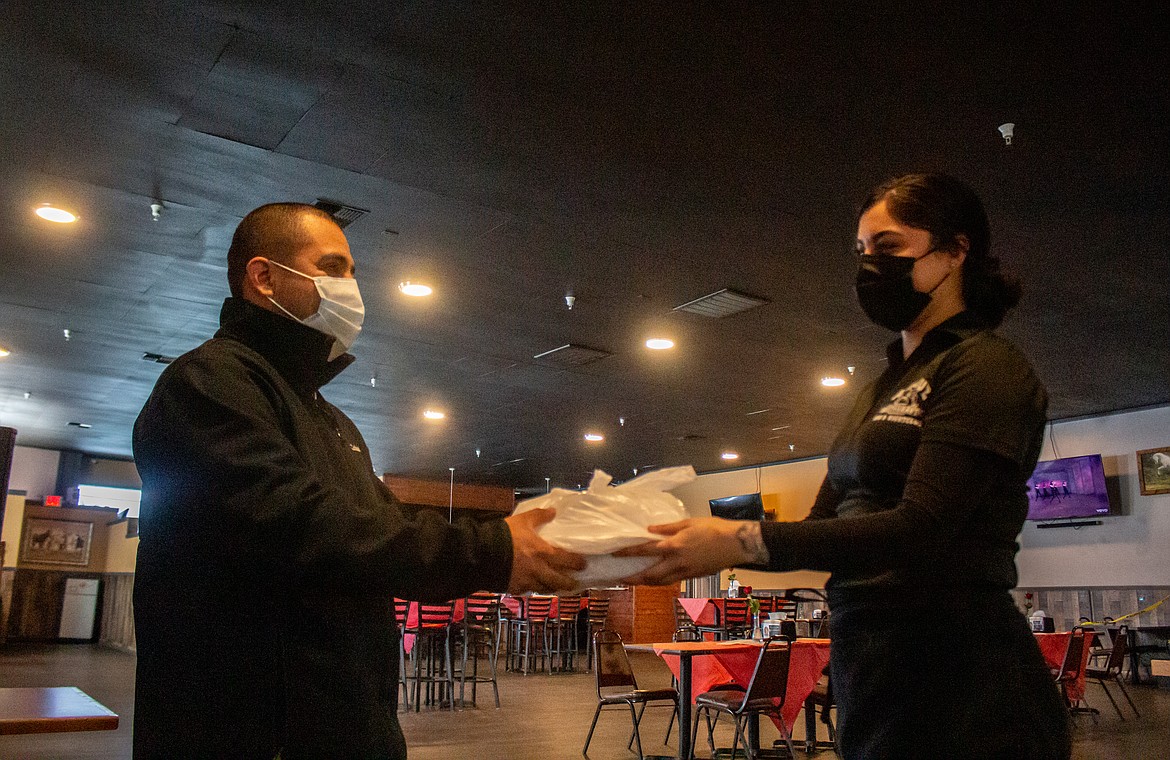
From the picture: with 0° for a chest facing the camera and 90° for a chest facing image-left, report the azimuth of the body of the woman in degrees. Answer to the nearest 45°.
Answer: approximately 90°

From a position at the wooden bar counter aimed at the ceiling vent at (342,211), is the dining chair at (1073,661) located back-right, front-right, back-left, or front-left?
front-left

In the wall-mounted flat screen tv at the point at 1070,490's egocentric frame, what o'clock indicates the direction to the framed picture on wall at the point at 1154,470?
The framed picture on wall is roughly at 8 o'clock from the wall-mounted flat screen tv.

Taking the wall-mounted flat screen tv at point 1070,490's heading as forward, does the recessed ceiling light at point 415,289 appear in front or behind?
in front

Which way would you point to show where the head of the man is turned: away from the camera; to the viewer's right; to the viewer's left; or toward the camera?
to the viewer's right

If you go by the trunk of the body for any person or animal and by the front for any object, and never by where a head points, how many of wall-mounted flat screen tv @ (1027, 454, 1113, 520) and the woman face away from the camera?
0

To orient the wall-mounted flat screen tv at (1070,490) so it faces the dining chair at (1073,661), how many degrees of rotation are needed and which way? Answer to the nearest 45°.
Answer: approximately 45° to its left

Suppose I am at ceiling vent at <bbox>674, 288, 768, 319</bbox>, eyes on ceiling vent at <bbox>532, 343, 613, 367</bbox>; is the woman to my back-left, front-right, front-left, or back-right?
back-left

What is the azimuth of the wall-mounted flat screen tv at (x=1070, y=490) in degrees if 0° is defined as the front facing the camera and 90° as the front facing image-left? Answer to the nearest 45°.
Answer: approximately 45°

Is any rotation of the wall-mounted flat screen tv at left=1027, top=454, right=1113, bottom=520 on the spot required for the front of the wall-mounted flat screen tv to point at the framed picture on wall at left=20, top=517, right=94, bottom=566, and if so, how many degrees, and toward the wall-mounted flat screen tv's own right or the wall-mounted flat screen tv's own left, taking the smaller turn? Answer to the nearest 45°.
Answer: approximately 45° to the wall-mounted flat screen tv's own right

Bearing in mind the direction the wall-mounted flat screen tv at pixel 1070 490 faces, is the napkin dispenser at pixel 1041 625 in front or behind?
in front

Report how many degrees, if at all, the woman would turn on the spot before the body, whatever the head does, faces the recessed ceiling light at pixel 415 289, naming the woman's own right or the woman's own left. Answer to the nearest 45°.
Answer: approximately 45° to the woman's own right

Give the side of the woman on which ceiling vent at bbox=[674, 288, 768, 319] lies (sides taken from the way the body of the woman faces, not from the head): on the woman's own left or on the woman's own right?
on the woman's own right

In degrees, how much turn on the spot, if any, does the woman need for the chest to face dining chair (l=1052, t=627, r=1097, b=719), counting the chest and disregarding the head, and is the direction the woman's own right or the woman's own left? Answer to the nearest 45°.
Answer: approximately 90° to the woman's own right

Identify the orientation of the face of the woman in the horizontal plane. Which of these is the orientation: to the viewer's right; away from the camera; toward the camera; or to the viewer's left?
to the viewer's left

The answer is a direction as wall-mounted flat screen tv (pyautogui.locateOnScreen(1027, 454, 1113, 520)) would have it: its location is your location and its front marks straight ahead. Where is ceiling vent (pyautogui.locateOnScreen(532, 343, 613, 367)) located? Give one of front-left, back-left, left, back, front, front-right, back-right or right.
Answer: front

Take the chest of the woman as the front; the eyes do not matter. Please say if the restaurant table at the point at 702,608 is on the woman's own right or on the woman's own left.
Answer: on the woman's own right
